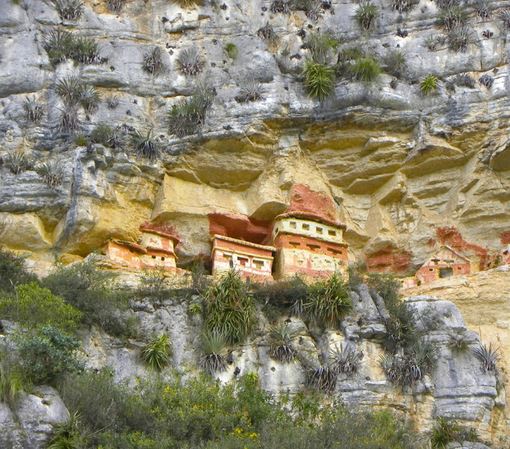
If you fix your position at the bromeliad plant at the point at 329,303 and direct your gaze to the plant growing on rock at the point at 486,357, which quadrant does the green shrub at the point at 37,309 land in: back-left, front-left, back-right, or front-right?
back-right

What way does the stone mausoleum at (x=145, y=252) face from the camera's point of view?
toward the camera

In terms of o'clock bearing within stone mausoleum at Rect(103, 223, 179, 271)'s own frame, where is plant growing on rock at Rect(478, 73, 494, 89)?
The plant growing on rock is roughly at 9 o'clock from the stone mausoleum.

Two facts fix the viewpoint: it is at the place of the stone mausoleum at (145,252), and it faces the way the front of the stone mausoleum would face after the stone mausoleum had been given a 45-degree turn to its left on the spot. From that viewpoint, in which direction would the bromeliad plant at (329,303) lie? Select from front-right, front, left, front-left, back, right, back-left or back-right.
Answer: front

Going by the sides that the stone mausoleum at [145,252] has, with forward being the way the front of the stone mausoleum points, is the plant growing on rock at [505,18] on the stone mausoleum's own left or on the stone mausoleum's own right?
on the stone mausoleum's own left

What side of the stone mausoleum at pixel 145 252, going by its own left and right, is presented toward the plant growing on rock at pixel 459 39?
left

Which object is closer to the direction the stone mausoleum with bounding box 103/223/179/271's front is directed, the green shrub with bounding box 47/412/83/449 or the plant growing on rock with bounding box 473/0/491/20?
the green shrub

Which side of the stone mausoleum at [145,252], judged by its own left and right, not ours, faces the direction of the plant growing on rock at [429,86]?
left

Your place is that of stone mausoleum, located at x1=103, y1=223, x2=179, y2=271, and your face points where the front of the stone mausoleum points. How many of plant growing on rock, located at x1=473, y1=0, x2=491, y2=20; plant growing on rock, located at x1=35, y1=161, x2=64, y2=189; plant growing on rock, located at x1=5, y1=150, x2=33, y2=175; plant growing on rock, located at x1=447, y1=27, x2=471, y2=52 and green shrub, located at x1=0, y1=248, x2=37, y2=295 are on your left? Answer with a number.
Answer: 2
